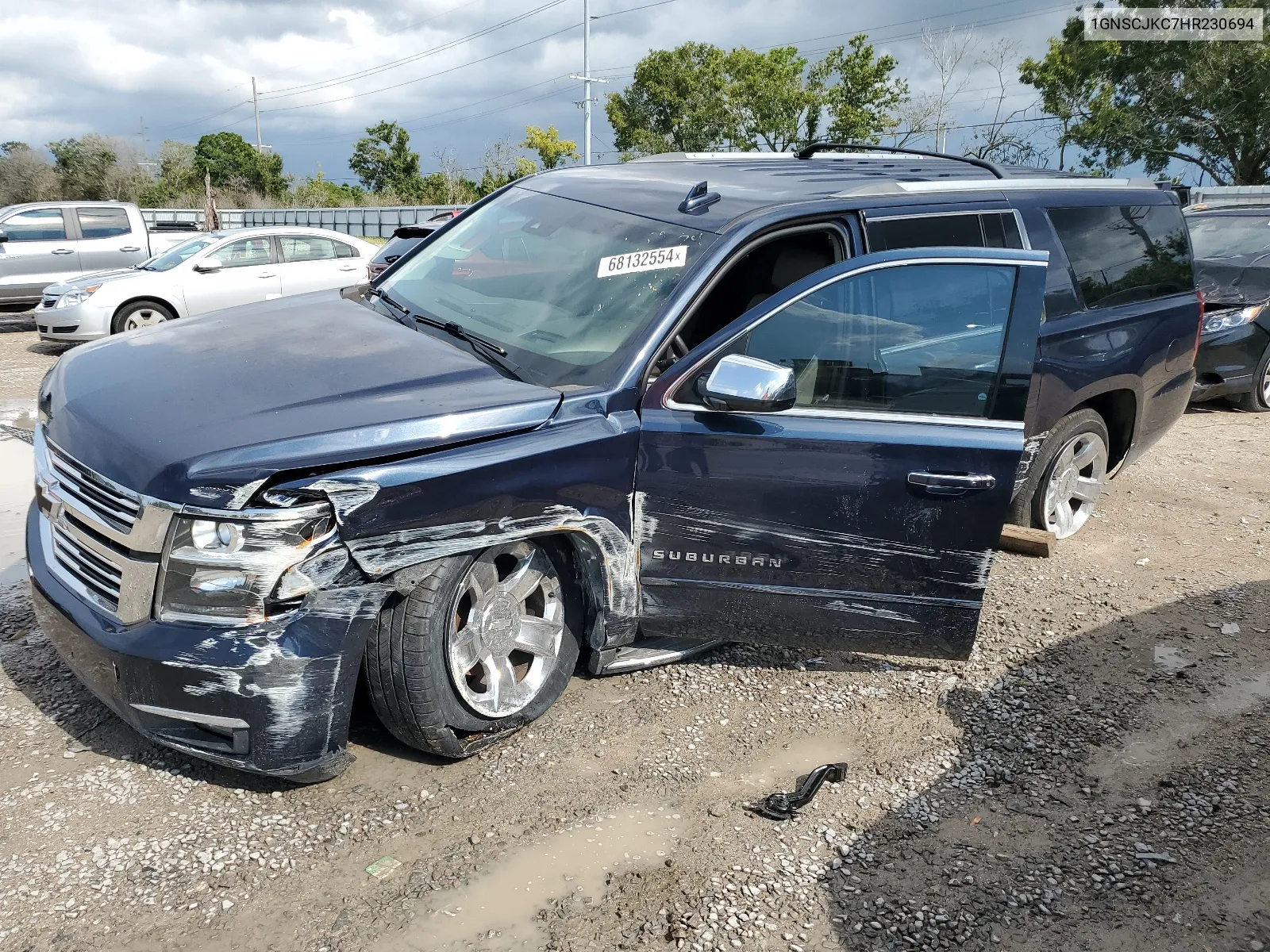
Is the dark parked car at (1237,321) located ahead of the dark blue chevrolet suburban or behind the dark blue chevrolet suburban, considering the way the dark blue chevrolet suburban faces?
behind

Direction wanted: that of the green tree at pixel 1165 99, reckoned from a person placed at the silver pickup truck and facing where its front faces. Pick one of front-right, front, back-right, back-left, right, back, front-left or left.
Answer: back

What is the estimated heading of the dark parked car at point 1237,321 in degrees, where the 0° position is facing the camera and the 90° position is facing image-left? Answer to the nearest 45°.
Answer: approximately 45°

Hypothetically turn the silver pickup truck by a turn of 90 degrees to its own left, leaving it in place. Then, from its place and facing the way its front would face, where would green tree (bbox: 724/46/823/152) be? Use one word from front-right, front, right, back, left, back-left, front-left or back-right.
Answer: back-left

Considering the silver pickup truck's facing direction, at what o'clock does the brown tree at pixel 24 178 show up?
The brown tree is roughly at 3 o'clock from the silver pickup truck.

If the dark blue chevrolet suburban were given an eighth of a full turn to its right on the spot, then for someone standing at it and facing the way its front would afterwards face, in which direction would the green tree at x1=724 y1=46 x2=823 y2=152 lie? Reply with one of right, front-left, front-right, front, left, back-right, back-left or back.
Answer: right

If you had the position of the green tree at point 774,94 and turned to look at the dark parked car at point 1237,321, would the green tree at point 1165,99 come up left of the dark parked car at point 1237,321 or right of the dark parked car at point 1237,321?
left

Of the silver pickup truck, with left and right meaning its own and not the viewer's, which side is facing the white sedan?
left

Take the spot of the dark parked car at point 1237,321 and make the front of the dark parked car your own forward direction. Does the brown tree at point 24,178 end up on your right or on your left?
on your right

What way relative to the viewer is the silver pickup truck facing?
to the viewer's left

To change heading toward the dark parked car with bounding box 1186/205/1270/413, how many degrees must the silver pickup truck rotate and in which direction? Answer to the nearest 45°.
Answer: approximately 135° to its left
